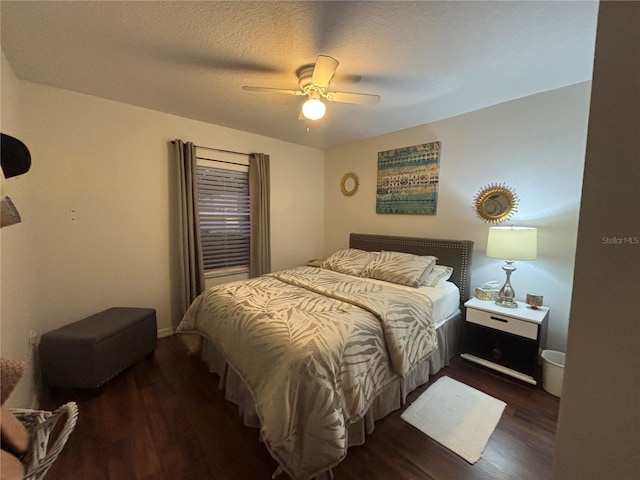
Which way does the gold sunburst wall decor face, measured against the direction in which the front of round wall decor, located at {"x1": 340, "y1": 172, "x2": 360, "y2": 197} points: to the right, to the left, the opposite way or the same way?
the same way

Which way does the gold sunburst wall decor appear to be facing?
toward the camera

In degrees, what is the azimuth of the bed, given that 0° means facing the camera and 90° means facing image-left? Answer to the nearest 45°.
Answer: approximately 45°

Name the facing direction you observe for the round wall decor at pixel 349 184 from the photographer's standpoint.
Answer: facing the viewer and to the left of the viewer

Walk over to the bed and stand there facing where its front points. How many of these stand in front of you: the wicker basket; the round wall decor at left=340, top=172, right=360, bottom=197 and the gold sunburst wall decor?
1

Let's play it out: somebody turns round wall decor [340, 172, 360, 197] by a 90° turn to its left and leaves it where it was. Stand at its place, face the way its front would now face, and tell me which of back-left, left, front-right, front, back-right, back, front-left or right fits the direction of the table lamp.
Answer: front

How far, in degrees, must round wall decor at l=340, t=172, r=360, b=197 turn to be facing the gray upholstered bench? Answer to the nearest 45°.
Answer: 0° — it already faces it

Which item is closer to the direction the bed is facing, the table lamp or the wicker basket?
the wicker basket

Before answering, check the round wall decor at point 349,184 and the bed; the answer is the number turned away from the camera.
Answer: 0

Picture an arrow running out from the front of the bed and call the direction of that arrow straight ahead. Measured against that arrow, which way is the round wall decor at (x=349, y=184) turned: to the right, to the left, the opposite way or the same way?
the same way

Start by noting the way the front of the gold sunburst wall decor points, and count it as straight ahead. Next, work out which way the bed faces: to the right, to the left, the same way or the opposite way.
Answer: the same way

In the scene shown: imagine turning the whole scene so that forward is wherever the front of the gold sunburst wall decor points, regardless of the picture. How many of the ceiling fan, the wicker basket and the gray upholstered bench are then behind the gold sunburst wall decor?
0

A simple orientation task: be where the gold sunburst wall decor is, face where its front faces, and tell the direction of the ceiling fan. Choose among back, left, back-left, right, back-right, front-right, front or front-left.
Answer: front-right

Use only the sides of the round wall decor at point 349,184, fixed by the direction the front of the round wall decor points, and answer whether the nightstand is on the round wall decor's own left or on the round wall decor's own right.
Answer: on the round wall decor's own left
